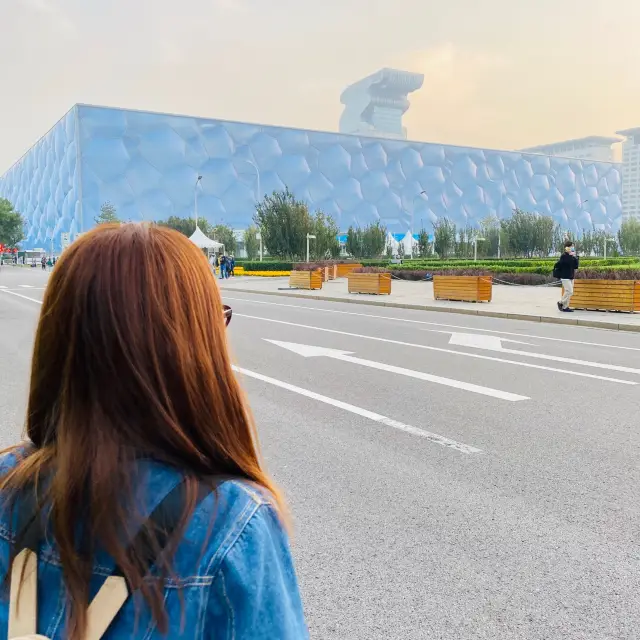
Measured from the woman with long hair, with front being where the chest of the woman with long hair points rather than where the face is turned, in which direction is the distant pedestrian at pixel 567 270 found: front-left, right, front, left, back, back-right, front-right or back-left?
front

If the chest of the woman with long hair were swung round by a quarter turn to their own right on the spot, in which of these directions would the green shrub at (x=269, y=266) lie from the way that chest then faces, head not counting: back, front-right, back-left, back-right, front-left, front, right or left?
back-left

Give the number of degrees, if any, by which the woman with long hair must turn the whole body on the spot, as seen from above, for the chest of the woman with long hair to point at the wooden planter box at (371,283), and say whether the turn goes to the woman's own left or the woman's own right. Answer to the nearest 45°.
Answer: approximately 45° to the woman's own left

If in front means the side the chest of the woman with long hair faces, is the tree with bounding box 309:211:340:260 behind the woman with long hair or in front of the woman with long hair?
in front

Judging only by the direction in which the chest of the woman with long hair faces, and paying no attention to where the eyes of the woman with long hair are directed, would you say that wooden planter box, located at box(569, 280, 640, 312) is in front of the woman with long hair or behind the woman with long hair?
in front

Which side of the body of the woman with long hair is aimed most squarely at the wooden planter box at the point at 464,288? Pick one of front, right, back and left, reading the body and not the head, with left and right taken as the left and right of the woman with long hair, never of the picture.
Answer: front

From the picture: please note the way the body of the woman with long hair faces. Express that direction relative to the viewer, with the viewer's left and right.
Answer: facing away from the viewer and to the right of the viewer

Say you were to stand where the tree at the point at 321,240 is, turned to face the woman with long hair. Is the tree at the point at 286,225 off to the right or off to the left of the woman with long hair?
right

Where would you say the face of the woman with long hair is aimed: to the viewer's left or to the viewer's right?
to the viewer's right
